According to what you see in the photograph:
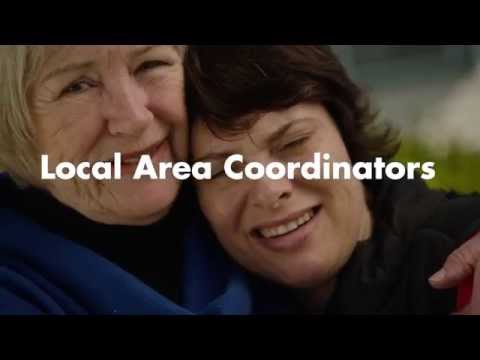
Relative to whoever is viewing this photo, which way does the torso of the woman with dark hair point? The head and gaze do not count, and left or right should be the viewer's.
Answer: facing the viewer and to the left of the viewer

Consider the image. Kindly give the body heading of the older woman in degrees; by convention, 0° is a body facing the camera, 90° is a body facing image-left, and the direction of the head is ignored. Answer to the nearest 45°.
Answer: approximately 315°

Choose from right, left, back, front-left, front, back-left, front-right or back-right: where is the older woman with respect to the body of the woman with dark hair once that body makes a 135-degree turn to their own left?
back

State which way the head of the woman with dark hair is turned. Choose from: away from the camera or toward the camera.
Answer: toward the camera
